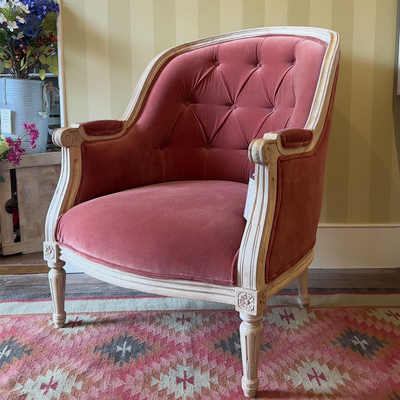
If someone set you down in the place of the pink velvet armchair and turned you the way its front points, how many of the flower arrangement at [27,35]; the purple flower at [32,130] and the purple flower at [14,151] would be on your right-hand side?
3

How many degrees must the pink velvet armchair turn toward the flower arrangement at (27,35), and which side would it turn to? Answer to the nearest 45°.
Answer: approximately 90° to its right

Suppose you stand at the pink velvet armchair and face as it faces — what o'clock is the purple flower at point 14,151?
The purple flower is roughly at 3 o'clock from the pink velvet armchair.

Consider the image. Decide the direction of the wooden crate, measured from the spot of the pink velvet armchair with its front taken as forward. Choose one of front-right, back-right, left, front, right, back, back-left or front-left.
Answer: right

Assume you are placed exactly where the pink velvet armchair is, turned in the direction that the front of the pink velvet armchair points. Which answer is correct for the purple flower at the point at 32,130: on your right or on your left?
on your right

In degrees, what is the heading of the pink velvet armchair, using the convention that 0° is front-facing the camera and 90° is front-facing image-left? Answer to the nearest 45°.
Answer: approximately 45°
